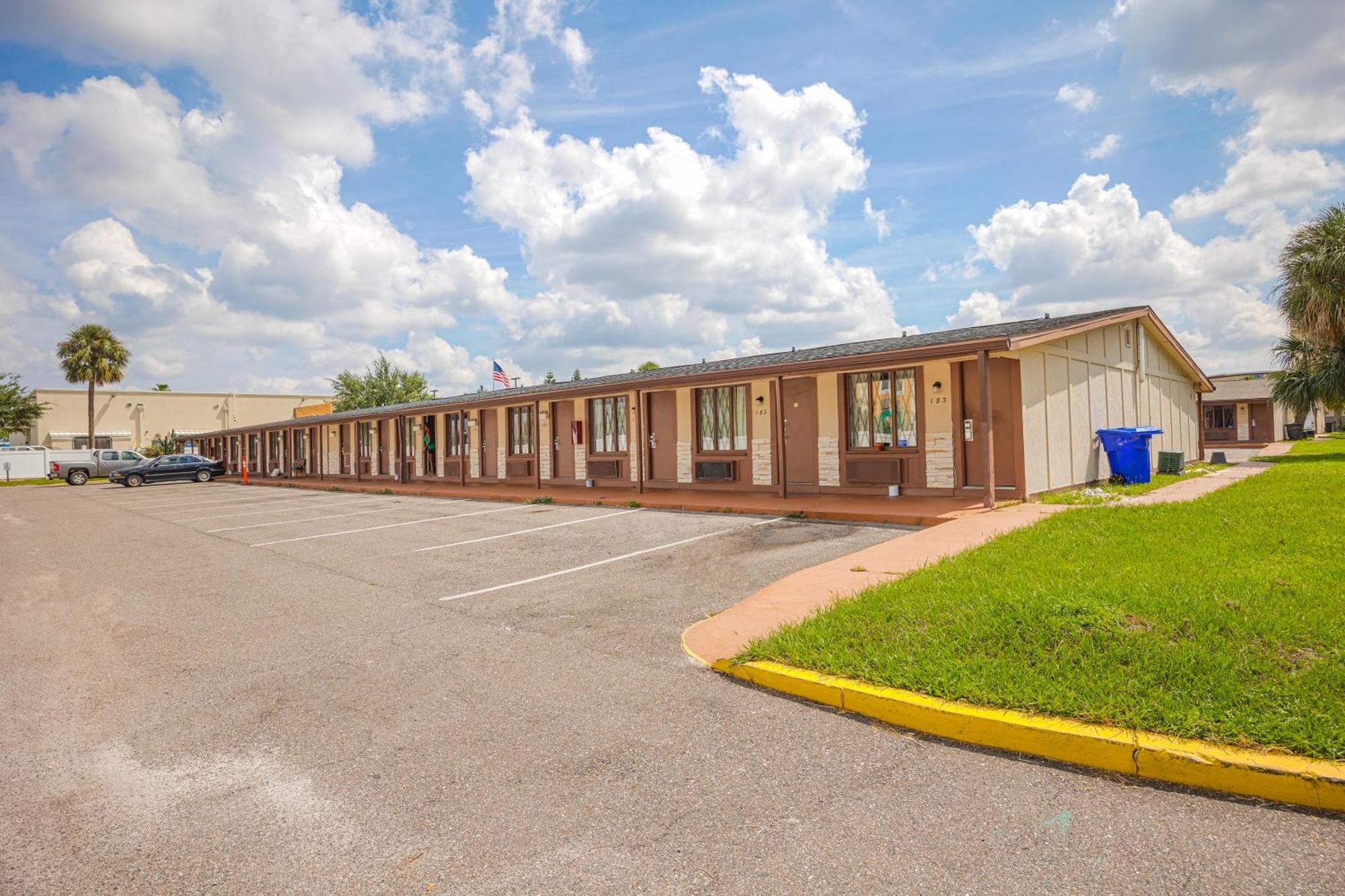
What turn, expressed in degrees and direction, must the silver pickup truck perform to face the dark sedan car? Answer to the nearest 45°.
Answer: approximately 90° to its right

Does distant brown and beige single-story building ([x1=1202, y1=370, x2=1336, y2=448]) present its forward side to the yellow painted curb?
yes

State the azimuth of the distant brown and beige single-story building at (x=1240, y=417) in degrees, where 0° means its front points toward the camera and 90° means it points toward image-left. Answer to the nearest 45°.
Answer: approximately 0°

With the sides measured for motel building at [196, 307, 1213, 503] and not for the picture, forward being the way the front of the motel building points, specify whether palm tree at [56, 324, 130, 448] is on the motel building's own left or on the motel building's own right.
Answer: on the motel building's own right

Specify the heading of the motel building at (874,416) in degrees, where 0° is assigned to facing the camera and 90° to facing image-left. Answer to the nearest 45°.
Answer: approximately 45°

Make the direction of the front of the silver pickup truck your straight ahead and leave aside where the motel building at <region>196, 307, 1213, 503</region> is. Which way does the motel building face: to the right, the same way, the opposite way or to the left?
the opposite way

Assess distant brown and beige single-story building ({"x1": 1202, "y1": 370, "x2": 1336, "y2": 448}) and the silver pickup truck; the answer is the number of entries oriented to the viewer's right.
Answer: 1

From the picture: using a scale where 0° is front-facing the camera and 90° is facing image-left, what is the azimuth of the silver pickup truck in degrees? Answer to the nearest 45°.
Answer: approximately 270°

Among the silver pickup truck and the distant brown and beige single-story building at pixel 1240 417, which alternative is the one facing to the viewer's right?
the silver pickup truck

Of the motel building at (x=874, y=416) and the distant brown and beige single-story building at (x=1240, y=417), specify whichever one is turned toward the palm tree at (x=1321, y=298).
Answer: the distant brown and beige single-story building

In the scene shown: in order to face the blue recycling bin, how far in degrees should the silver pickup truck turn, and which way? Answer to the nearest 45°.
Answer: approximately 90° to its right
